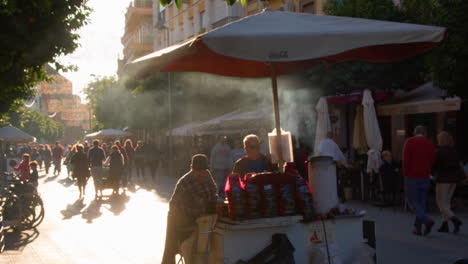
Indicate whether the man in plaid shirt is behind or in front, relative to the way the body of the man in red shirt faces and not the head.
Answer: behind

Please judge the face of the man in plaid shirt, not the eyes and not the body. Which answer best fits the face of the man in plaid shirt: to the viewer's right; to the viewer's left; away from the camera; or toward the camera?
away from the camera

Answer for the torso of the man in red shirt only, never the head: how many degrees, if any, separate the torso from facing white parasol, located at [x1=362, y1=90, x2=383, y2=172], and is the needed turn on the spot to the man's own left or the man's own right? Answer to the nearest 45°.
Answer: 0° — they already face it

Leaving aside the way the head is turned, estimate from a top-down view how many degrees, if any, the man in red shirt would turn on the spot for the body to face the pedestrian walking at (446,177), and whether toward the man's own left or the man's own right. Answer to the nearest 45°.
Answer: approximately 45° to the man's own right

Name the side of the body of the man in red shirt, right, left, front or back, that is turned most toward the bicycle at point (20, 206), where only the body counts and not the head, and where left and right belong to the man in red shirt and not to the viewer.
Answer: left

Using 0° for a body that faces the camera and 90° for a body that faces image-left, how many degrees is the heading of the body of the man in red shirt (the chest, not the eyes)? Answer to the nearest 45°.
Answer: approximately 180°

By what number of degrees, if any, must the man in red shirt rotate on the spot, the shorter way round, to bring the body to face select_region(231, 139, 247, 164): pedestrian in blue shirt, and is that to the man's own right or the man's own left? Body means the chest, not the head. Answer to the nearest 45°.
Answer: approximately 45° to the man's own left

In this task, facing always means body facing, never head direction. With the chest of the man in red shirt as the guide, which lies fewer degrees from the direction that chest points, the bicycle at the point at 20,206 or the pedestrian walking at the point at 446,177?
the pedestrian walking

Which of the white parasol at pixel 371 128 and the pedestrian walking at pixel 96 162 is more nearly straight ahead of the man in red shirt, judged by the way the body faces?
the white parasol

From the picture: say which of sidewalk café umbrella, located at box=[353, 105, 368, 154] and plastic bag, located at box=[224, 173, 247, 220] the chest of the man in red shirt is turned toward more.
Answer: the sidewalk café umbrella
